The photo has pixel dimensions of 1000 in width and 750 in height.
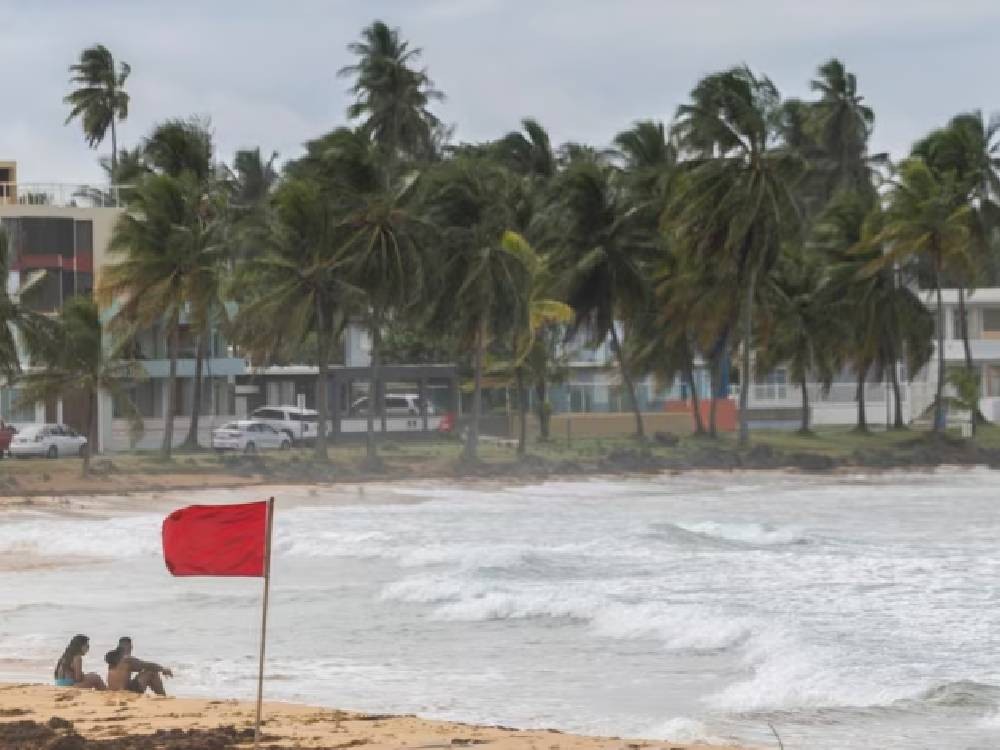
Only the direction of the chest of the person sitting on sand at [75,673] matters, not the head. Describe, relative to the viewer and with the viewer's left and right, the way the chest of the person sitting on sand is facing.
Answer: facing to the right of the viewer

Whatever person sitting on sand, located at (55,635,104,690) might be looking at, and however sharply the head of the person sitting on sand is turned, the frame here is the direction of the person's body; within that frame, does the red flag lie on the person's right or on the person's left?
on the person's right

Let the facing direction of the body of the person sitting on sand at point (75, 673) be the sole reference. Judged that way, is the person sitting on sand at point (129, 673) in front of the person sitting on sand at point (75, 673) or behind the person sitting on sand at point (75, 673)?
in front

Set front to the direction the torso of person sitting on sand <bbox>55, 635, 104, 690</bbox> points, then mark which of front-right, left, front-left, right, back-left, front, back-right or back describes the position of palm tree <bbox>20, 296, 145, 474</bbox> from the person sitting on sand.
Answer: left

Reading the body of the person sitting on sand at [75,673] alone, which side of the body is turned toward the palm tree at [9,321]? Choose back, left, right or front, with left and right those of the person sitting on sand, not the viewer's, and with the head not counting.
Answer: left

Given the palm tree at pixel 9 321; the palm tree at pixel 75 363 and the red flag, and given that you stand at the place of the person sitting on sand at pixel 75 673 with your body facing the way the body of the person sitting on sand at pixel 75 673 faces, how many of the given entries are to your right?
1

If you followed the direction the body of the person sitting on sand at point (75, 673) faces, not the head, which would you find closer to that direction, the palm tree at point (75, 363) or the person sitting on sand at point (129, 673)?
the person sitting on sand
